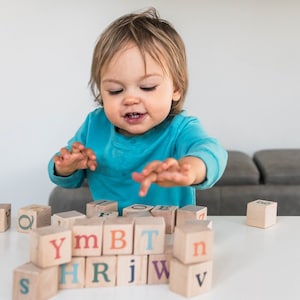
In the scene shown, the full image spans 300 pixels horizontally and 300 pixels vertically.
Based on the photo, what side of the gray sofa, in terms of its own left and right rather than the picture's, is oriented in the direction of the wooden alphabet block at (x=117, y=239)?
front

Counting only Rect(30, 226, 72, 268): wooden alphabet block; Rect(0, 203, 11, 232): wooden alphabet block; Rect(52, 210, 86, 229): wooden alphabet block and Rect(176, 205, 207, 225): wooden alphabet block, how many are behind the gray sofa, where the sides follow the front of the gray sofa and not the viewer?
0

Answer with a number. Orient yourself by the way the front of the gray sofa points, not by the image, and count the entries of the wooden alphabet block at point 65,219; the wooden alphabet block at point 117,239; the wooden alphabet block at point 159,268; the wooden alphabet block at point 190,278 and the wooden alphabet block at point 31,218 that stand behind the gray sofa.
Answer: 0

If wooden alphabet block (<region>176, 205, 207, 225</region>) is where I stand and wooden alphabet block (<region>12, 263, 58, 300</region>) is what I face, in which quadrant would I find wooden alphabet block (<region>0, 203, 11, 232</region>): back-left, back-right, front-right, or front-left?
front-right

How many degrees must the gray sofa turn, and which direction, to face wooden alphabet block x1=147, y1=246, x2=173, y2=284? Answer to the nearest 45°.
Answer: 0° — it already faces it

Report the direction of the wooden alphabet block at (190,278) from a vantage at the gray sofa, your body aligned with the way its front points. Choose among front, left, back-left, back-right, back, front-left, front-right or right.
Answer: front

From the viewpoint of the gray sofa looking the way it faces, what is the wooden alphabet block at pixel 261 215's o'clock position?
The wooden alphabet block is roughly at 12 o'clock from the gray sofa.

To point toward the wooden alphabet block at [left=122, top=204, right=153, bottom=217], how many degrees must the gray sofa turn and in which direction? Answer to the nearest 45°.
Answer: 0° — it already faces it

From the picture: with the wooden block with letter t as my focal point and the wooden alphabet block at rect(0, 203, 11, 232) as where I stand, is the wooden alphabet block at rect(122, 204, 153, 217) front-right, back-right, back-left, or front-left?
front-left

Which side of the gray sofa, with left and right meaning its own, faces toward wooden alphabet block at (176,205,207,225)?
front

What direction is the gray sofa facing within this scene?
toward the camera
